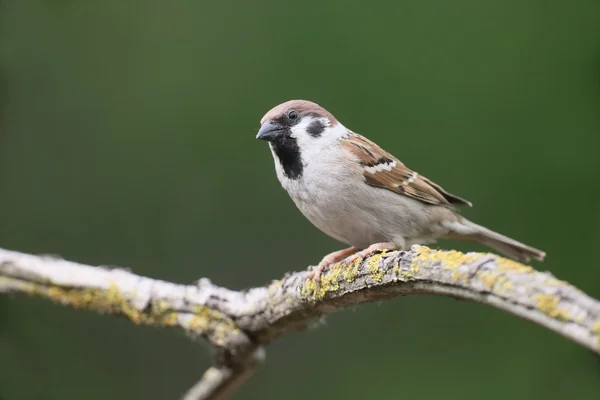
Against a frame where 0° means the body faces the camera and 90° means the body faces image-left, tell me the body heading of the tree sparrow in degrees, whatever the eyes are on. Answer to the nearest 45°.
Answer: approximately 90°
